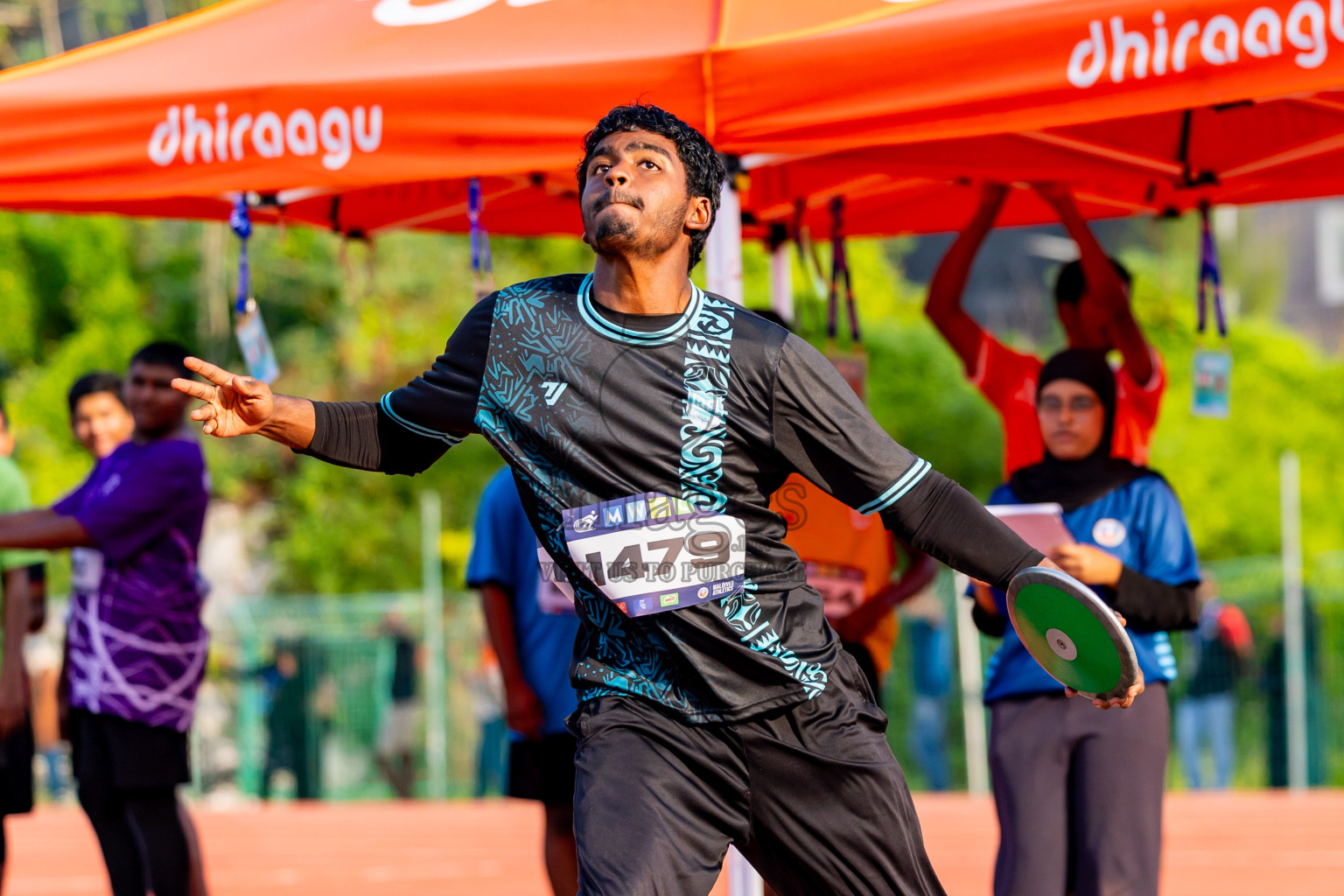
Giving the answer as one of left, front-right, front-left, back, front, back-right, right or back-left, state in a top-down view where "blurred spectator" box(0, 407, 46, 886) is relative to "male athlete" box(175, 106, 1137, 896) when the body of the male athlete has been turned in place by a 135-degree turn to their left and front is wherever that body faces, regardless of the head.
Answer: left

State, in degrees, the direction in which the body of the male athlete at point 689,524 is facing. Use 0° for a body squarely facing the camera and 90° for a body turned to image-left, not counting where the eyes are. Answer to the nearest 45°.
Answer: approximately 0°

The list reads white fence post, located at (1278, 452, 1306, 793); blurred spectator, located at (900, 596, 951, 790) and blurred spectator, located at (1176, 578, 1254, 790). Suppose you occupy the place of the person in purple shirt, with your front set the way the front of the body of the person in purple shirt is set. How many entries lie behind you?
3

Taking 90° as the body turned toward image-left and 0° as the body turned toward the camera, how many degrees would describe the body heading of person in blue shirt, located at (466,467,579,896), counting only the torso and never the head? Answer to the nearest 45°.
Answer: approximately 315°

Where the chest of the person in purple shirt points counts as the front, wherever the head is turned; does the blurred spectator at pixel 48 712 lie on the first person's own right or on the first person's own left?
on the first person's own right

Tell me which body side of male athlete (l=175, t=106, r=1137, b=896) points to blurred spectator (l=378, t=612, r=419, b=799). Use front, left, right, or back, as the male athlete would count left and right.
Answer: back
